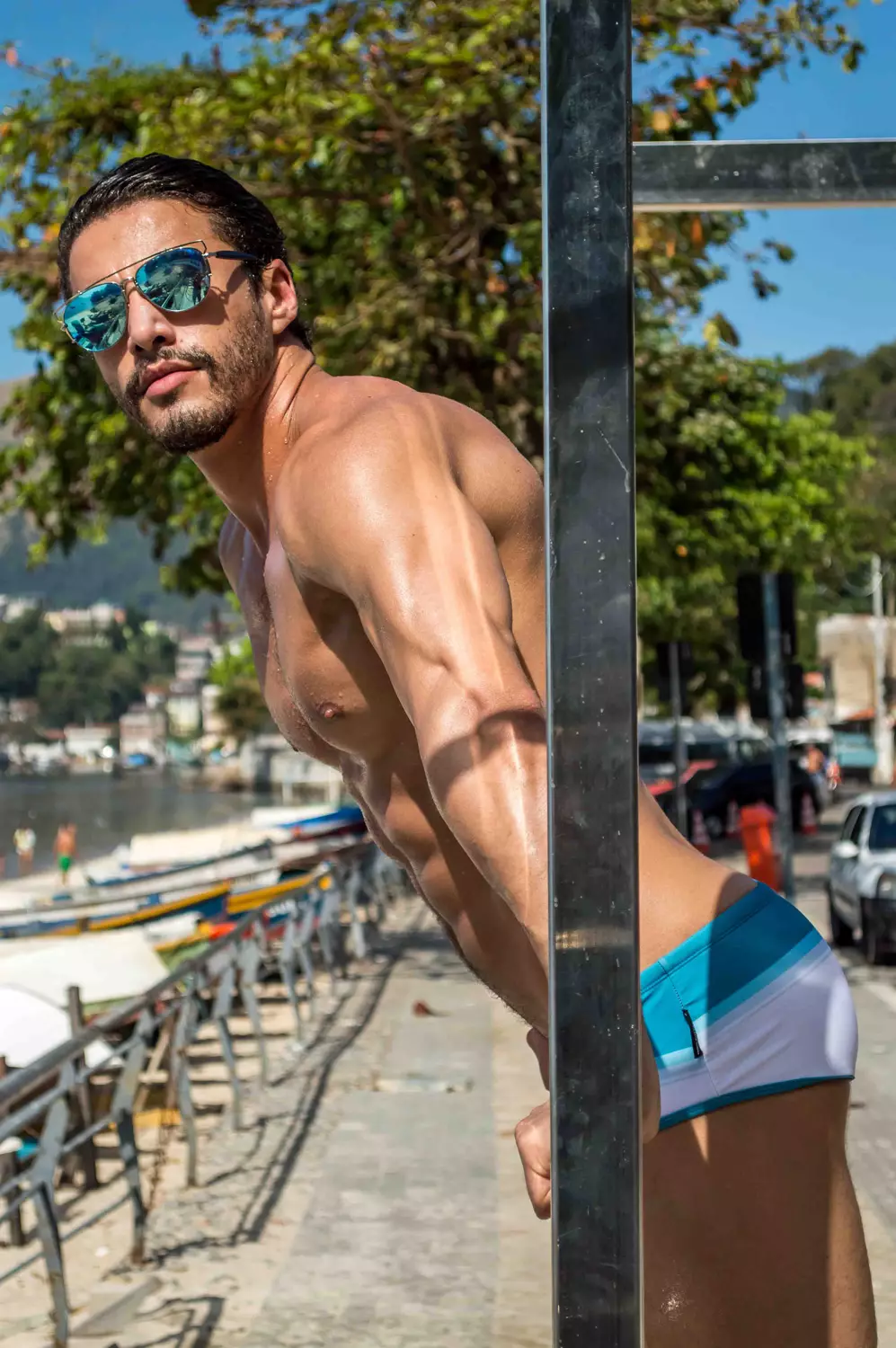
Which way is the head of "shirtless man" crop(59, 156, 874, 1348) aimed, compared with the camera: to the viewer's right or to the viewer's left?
to the viewer's left

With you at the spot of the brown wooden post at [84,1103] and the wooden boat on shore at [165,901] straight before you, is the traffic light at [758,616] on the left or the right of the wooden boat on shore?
right

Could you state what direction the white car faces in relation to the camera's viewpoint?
facing the viewer and to the right of the viewer

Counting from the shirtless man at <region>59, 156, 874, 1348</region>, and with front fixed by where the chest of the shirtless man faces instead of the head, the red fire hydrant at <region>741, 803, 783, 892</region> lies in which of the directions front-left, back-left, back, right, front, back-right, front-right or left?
back-right
